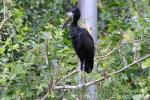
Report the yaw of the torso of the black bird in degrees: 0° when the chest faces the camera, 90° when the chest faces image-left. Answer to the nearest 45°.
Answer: approximately 90°
